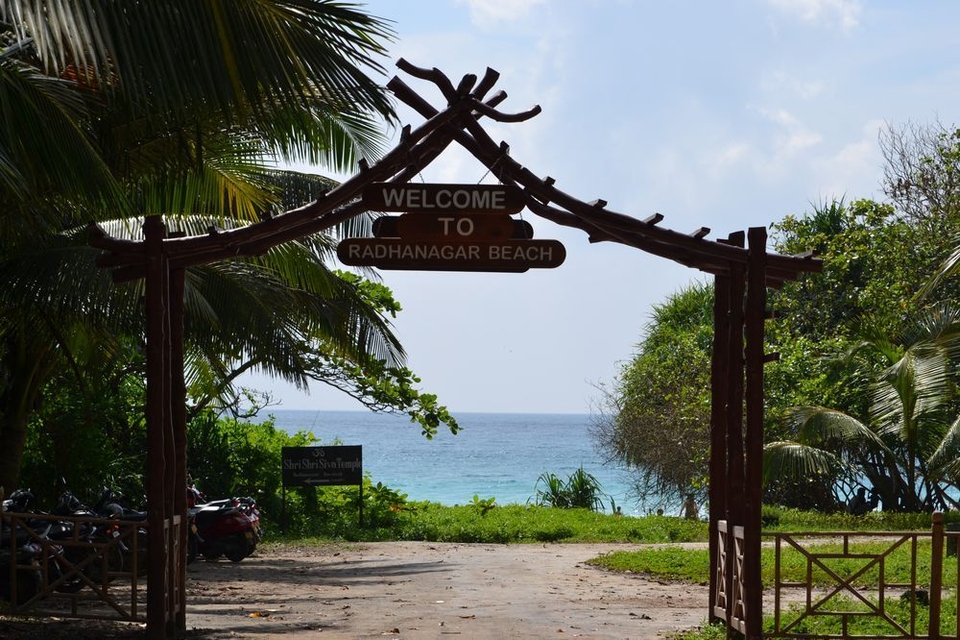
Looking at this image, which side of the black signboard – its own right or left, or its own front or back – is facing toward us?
front

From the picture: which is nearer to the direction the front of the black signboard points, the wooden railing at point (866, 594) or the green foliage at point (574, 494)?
the wooden railing

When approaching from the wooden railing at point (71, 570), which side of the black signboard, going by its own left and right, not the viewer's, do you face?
front

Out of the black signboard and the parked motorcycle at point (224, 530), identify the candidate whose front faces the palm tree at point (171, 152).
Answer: the black signboard

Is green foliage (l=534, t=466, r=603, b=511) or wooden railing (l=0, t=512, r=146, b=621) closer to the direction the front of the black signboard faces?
the wooden railing

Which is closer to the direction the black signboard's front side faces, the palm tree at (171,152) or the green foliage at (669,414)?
the palm tree

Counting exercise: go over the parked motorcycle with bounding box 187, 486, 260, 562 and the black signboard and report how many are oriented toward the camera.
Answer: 1

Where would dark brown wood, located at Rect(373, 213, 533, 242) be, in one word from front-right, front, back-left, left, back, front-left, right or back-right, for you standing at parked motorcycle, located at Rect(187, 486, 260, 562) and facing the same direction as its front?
back-left
